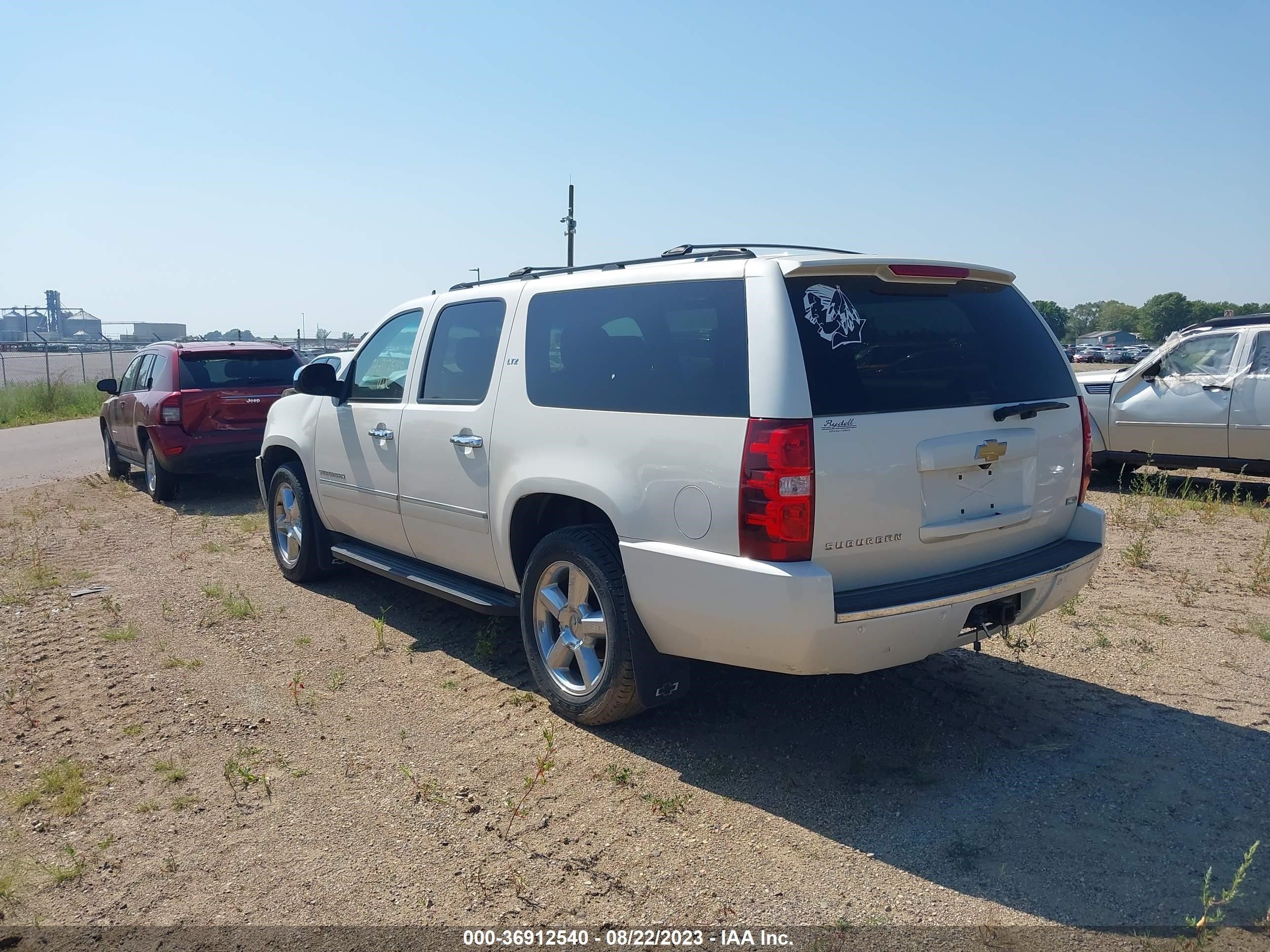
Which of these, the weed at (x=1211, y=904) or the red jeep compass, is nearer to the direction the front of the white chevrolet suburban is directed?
the red jeep compass

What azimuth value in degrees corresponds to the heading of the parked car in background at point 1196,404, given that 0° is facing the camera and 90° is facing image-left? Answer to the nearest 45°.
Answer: approximately 90°

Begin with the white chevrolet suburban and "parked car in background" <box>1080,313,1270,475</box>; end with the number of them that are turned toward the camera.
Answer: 0

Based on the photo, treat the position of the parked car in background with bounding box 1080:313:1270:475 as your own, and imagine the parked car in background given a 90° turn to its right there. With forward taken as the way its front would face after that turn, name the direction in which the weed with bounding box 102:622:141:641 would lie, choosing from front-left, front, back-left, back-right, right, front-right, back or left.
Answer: back-left

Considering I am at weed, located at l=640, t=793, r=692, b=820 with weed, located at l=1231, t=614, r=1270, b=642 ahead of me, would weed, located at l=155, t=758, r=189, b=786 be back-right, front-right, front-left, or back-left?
back-left

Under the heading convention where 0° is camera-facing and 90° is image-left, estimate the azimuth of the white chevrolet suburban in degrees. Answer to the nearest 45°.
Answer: approximately 135°

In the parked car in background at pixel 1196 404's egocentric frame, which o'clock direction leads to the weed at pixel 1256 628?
The weed is roughly at 9 o'clock from the parked car in background.

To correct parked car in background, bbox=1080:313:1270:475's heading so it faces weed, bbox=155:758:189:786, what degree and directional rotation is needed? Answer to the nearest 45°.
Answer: approximately 45° to its left

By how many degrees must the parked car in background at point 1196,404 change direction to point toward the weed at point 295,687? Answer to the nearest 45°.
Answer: approximately 45° to its left

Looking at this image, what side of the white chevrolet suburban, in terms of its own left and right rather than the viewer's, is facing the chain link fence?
front

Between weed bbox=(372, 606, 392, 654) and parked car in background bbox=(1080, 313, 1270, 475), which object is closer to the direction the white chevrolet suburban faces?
the weed
